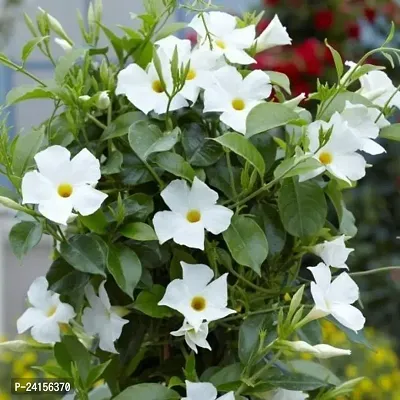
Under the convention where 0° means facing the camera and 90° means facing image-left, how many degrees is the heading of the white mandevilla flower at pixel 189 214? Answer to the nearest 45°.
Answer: approximately 0°

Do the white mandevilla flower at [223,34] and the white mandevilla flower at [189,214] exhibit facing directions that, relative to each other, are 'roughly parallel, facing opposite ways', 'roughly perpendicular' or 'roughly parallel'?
roughly parallel

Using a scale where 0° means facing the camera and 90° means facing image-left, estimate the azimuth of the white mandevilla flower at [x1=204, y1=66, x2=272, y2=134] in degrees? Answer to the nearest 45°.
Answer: approximately 0°

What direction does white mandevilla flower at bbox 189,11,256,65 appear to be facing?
toward the camera

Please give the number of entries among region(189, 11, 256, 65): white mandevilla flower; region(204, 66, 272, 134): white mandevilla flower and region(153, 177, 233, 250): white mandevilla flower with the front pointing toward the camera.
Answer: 3

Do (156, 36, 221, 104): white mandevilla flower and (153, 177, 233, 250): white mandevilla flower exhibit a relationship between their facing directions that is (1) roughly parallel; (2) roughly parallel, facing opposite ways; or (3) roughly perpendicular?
roughly parallel

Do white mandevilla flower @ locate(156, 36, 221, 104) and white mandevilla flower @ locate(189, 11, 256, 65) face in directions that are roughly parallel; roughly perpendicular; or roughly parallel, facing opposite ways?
roughly parallel

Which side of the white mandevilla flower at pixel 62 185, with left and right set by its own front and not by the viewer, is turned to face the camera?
front

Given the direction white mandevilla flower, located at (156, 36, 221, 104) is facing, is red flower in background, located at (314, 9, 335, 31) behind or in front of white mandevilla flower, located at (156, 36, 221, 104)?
behind

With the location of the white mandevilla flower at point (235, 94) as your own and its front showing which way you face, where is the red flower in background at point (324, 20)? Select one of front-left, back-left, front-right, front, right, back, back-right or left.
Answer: back
